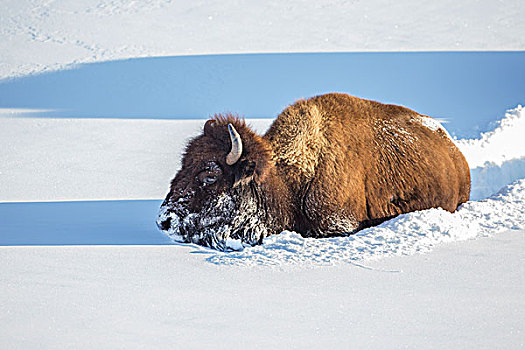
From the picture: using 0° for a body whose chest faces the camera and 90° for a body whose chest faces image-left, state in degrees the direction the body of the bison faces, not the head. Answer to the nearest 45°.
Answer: approximately 90°
